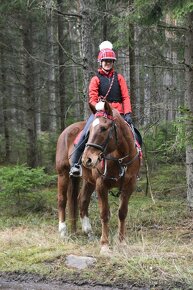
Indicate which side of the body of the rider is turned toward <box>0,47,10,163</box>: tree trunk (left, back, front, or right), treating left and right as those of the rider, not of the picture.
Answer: back

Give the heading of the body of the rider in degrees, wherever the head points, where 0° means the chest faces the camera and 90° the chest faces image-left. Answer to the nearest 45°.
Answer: approximately 0°

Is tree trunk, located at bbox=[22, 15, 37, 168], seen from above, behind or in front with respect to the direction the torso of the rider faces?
behind
